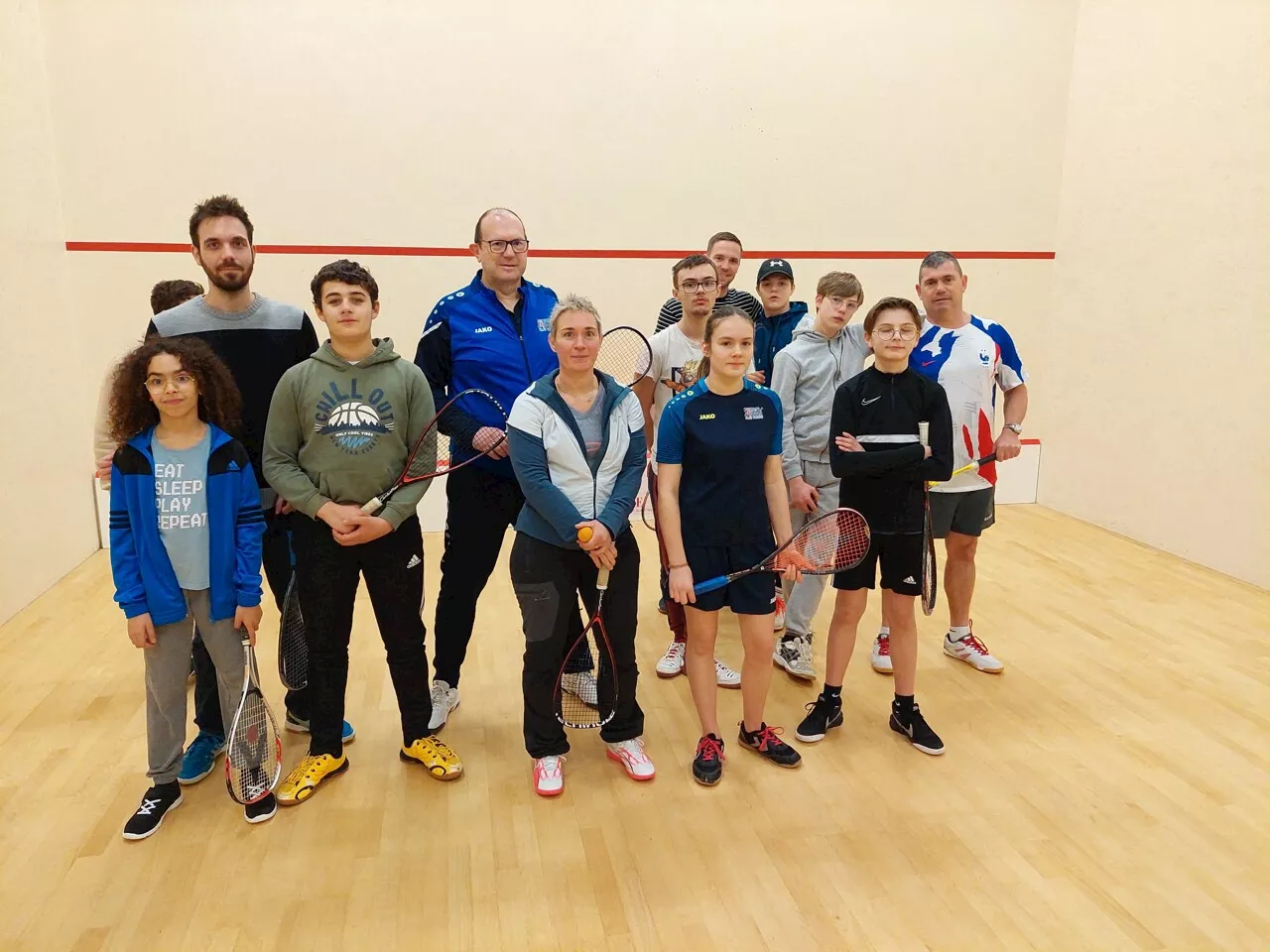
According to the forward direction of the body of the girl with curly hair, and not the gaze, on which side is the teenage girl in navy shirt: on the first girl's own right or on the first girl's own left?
on the first girl's own left

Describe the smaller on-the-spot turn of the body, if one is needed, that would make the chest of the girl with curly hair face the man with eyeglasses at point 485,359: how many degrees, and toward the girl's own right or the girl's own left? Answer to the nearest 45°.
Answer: approximately 90° to the girl's own left

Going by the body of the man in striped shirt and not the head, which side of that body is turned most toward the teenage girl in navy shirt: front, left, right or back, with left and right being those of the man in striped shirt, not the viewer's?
front

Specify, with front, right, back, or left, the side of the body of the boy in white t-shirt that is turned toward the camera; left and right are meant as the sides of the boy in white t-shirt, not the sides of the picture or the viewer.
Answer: front

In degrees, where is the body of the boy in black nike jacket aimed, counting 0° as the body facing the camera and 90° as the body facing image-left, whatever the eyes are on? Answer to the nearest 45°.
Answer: approximately 0°

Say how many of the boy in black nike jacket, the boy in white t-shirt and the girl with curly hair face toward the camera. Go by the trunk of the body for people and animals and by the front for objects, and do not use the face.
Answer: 3
